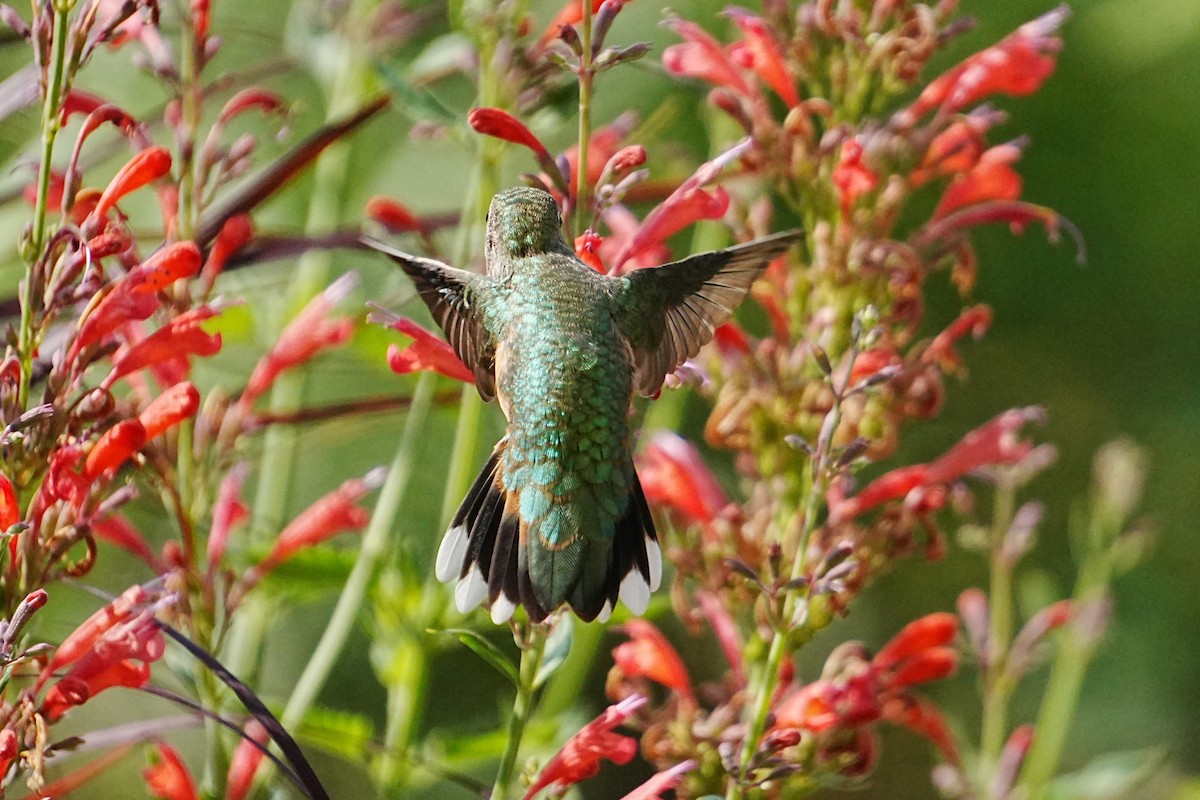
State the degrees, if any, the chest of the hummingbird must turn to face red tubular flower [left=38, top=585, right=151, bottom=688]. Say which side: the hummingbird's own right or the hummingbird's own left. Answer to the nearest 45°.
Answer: approximately 135° to the hummingbird's own left

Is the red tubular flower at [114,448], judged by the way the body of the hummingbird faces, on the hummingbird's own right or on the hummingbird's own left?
on the hummingbird's own left

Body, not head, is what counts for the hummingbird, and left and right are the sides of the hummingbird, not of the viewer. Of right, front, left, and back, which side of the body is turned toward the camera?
back
